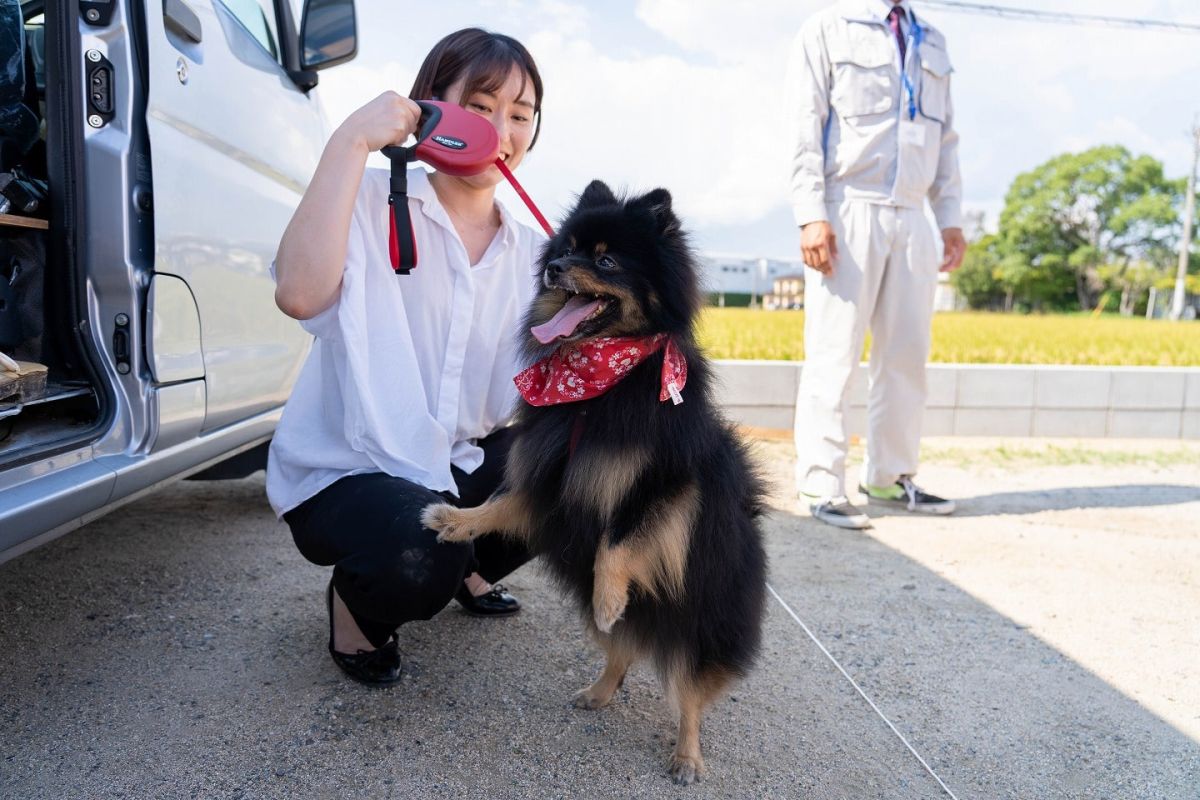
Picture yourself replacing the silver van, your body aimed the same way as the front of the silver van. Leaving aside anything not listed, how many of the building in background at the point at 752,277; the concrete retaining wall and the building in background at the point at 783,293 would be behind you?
0

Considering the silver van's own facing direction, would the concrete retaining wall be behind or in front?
in front

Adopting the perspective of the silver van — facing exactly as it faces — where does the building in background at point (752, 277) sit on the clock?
The building in background is roughly at 12 o'clock from the silver van.

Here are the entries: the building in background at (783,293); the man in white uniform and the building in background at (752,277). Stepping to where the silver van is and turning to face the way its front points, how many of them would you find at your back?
0

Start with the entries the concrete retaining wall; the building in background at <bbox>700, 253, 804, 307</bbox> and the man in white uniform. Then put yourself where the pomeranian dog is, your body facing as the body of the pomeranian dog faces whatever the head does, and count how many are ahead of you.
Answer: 0

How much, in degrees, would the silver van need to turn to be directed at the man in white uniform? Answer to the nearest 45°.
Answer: approximately 45° to its right

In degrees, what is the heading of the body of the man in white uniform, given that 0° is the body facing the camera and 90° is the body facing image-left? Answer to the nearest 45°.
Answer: approximately 315°

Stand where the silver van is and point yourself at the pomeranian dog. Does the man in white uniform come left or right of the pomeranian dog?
left

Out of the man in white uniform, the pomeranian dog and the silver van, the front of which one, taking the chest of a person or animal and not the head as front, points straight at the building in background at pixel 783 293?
the silver van

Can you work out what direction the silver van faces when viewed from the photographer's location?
facing away from the viewer and to the right of the viewer

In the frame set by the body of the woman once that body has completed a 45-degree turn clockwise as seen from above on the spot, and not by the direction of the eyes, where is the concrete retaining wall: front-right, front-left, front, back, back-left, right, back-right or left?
back-left

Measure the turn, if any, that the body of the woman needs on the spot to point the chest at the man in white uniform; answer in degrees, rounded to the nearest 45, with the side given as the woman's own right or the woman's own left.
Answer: approximately 90° to the woman's own left

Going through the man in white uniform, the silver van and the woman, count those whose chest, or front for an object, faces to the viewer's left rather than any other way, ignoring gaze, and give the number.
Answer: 0

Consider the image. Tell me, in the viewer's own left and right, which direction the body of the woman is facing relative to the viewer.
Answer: facing the viewer and to the right of the viewer

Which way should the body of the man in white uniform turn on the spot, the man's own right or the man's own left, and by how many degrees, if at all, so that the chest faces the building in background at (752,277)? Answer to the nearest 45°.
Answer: approximately 135° to the man's own left

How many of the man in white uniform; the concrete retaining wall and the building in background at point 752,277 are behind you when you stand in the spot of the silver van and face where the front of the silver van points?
0

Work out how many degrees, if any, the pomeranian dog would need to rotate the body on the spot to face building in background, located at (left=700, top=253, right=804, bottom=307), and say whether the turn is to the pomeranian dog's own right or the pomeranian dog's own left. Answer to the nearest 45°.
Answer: approximately 135° to the pomeranian dog's own right
